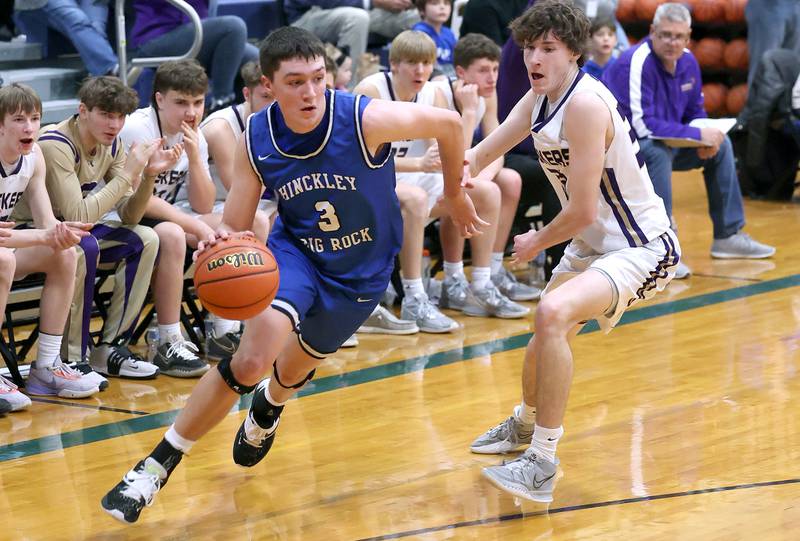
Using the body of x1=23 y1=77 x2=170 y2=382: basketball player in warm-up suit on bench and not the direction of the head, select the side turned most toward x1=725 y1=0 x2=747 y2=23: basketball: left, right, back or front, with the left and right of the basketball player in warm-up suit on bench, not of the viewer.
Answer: left

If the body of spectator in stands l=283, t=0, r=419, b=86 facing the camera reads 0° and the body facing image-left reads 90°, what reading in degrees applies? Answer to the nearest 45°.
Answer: approximately 315°

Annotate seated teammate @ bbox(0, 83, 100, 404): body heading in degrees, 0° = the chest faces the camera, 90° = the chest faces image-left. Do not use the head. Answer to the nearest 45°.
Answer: approximately 315°

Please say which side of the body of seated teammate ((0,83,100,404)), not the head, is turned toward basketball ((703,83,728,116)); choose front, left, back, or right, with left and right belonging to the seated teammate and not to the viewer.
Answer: left

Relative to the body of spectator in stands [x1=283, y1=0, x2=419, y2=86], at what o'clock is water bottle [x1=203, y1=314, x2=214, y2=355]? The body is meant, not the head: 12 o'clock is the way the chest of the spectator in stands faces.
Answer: The water bottle is roughly at 2 o'clock from the spectator in stands.
